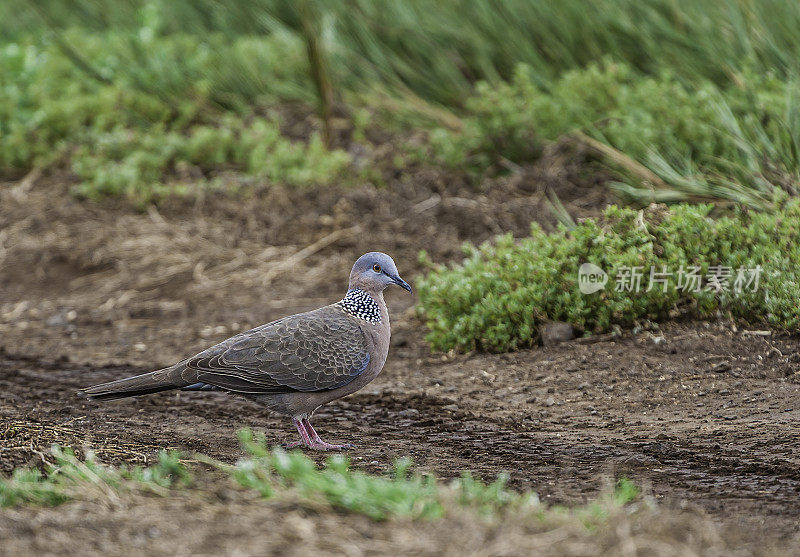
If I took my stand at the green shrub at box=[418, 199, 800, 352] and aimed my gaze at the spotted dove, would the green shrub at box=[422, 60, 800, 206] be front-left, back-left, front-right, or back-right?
back-right

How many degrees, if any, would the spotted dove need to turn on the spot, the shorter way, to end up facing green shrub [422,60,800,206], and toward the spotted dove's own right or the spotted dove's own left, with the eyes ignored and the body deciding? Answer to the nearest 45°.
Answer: approximately 45° to the spotted dove's own left

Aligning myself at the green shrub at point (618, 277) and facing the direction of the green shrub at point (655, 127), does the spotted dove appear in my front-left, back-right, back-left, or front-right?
back-left

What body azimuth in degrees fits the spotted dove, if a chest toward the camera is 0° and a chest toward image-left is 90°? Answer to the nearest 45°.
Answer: approximately 270°
